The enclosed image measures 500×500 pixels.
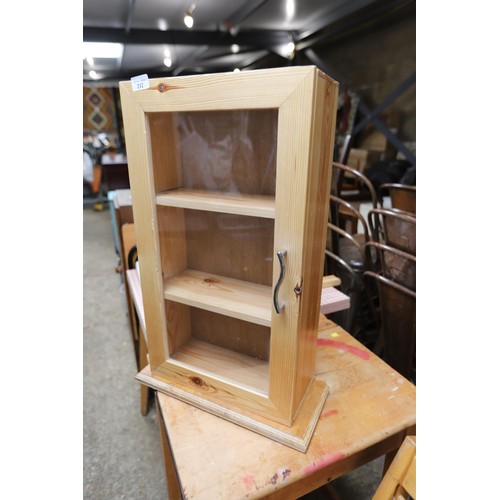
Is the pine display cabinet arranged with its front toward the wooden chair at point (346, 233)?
no

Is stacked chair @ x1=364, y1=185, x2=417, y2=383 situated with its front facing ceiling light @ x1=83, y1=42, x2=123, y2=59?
no

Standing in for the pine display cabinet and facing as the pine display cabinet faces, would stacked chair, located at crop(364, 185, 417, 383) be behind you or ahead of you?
behind

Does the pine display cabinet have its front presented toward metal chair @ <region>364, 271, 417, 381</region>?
no

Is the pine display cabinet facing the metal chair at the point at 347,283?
no

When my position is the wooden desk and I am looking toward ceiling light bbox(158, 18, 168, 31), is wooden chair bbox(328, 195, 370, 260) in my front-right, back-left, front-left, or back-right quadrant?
front-right

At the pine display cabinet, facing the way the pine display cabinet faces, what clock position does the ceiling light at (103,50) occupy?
The ceiling light is roughly at 4 o'clock from the pine display cabinet.

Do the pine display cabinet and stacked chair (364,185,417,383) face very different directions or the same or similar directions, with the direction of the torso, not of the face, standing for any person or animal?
very different directions

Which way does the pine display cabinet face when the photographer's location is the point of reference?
facing the viewer and to the left of the viewer
